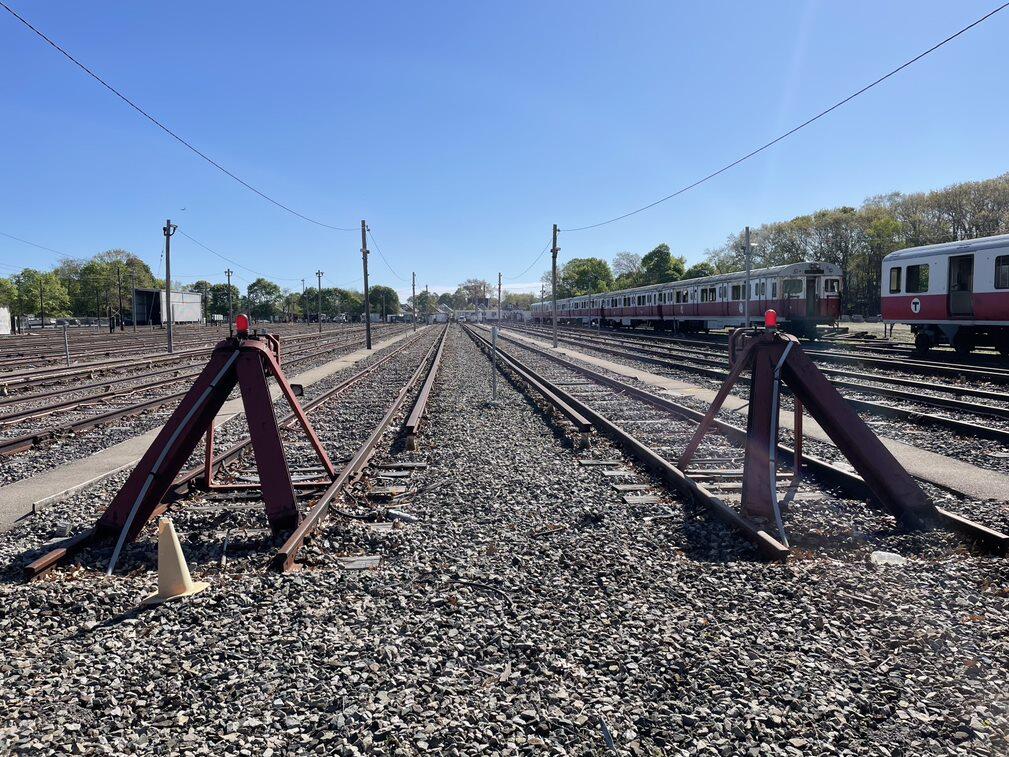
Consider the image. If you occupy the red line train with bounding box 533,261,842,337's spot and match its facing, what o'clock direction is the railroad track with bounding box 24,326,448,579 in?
The railroad track is roughly at 2 o'clock from the red line train.

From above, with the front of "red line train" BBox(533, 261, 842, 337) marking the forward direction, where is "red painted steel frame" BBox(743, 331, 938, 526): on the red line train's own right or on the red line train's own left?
on the red line train's own right

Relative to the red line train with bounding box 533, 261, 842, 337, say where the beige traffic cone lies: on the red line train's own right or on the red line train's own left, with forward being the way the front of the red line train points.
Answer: on the red line train's own right

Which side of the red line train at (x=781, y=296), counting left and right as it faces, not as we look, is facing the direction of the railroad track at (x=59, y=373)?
right

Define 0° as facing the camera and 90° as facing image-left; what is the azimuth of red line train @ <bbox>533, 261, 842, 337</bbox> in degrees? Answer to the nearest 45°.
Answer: approximately 315°
